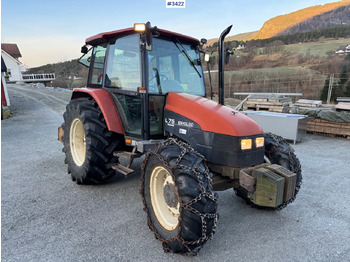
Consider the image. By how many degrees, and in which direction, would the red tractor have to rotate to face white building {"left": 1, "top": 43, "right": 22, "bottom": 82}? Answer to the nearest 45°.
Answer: approximately 180°

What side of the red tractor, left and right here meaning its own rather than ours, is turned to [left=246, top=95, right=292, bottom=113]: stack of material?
left

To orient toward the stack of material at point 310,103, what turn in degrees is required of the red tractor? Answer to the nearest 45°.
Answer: approximately 90° to its left

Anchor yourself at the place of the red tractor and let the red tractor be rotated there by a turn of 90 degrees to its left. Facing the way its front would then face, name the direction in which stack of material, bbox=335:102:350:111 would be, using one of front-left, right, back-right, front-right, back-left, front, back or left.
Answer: front

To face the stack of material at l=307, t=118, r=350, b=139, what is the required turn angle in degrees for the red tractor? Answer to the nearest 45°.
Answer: approximately 90° to its left

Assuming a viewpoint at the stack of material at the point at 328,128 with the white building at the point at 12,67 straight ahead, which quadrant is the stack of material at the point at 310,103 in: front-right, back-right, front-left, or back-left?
front-right

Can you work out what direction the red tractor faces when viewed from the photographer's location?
facing the viewer and to the right of the viewer
